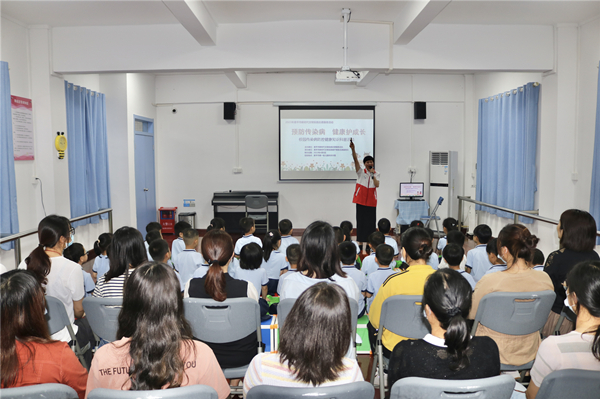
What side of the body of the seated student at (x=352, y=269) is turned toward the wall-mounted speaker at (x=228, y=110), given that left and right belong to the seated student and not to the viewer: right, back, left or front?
front

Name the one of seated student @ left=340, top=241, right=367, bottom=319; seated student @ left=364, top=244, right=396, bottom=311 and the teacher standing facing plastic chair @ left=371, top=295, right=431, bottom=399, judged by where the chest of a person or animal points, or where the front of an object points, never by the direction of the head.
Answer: the teacher standing

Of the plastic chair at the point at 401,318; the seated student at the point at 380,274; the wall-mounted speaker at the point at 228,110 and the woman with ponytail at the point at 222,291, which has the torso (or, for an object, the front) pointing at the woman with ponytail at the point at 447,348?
the wall-mounted speaker

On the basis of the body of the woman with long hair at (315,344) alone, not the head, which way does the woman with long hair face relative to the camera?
away from the camera

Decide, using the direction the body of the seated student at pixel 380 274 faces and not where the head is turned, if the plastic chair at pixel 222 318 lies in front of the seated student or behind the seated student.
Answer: behind

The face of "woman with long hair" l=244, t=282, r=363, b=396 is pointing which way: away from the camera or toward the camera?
away from the camera

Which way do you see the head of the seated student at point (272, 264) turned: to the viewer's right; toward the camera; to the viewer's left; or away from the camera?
away from the camera

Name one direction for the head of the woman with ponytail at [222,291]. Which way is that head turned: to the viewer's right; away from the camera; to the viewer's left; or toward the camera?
away from the camera

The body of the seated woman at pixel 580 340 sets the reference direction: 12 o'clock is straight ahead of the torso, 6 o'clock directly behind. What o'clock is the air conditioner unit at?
The air conditioner unit is roughly at 1 o'clock from the seated woman.

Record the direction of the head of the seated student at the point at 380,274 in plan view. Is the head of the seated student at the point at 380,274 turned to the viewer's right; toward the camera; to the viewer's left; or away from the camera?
away from the camera

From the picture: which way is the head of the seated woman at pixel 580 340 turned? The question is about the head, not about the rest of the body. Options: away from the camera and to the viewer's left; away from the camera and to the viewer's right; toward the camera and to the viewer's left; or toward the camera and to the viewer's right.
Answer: away from the camera and to the viewer's left

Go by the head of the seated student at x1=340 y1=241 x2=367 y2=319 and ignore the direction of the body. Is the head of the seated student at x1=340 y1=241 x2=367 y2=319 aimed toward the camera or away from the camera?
away from the camera

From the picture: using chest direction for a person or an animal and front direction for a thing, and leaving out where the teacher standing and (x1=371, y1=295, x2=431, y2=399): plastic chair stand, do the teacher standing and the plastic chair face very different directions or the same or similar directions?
very different directions

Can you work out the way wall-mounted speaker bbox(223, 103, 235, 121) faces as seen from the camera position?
facing the viewer

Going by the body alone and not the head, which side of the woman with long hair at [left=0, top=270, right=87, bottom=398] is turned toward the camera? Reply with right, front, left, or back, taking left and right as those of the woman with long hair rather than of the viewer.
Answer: back

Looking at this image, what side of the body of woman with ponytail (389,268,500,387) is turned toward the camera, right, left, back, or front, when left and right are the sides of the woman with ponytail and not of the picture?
back

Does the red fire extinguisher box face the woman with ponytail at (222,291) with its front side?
yes
